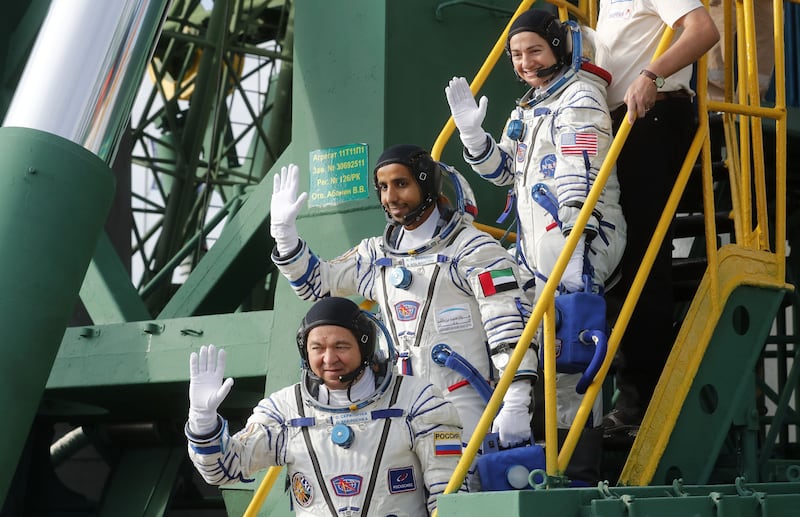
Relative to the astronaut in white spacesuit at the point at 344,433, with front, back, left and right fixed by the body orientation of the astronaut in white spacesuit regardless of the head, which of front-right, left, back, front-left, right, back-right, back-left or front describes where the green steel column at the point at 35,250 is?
back-right

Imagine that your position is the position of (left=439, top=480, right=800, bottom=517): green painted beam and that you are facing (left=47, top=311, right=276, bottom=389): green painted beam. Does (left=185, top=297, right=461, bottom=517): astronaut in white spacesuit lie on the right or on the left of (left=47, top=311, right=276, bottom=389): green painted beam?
left

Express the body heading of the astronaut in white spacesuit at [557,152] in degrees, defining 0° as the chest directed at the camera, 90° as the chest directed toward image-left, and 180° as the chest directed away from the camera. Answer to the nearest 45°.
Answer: approximately 45°

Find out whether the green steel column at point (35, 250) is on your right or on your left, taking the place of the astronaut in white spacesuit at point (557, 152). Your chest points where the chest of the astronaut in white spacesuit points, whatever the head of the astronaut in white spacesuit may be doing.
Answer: on your right

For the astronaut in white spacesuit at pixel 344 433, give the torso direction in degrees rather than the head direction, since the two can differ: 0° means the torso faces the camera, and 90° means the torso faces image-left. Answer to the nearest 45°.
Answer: approximately 0°

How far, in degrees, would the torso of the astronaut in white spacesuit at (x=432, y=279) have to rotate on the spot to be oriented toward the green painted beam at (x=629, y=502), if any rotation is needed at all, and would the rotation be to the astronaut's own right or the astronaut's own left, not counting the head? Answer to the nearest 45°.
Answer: approximately 90° to the astronaut's own left

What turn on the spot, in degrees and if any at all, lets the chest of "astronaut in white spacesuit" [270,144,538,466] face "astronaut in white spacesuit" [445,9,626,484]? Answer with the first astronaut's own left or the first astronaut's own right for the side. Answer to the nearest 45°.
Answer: approximately 135° to the first astronaut's own left

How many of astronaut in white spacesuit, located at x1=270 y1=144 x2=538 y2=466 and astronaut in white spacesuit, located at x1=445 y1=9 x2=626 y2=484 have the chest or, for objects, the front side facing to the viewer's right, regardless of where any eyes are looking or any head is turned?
0

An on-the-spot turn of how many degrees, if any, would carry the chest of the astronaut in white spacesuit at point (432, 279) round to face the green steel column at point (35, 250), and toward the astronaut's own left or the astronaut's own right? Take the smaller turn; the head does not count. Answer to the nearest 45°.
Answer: approximately 90° to the astronaut's own right
